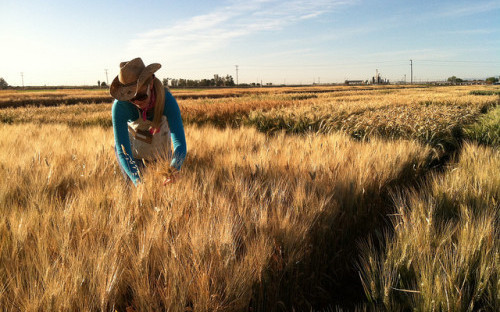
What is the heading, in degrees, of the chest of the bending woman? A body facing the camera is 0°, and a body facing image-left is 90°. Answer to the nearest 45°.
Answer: approximately 0°
